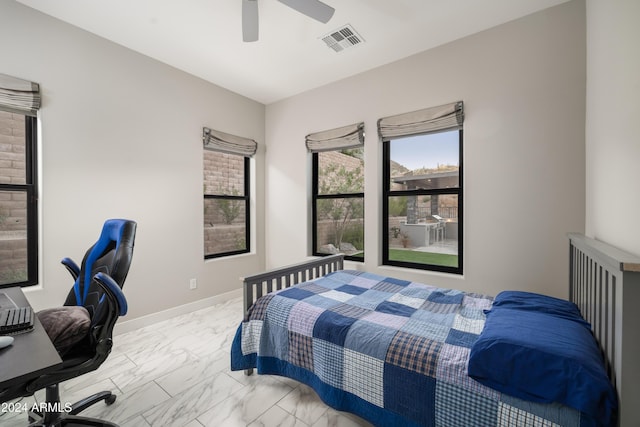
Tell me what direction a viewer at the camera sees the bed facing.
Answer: facing to the left of the viewer

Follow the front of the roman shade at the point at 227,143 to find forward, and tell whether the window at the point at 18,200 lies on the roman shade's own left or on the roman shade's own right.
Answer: on the roman shade's own right

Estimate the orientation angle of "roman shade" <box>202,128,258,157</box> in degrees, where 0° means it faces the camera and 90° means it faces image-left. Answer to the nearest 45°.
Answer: approximately 315°

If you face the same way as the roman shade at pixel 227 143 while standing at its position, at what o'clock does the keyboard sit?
The keyboard is roughly at 2 o'clock from the roman shade.

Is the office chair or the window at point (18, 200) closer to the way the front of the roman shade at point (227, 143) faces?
the office chair

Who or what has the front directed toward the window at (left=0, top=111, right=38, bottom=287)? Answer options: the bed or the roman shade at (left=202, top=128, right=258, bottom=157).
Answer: the bed

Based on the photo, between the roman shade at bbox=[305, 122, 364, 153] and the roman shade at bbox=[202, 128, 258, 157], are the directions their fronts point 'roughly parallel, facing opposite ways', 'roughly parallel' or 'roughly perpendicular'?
roughly perpendicular

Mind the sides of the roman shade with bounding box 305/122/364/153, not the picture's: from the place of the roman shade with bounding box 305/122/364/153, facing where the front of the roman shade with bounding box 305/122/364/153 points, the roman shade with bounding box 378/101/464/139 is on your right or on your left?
on your left

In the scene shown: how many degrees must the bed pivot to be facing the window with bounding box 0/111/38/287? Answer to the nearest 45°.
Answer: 0° — it already faces it

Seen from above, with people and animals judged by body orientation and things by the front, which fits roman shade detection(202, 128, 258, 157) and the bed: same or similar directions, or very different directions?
very different directions

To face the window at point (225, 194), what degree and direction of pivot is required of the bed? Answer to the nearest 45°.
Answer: approximately 45° to its right

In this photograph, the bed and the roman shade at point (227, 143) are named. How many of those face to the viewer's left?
1

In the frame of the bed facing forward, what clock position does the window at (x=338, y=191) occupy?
The window is roughly at 2 o'clock from the bed.
